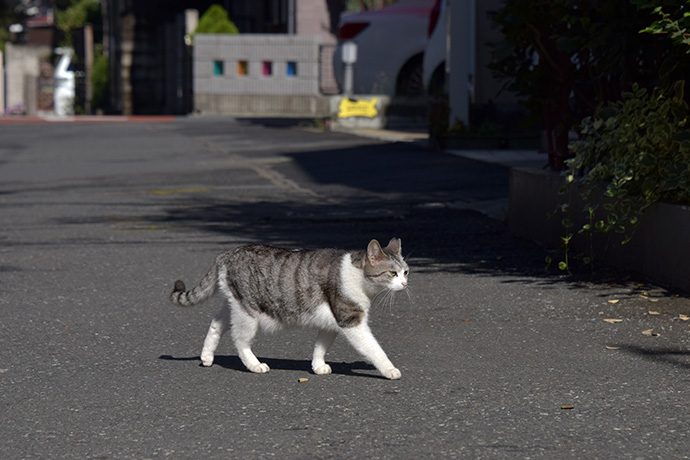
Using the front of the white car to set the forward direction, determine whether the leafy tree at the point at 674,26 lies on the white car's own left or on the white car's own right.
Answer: on the white car's own right

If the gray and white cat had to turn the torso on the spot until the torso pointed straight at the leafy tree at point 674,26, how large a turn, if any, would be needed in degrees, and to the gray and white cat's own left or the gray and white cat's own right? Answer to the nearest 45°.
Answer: approximately 45° to the gray and white cat's own left

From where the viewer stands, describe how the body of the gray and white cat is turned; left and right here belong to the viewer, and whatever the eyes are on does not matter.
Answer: facing to the right of the viewer
